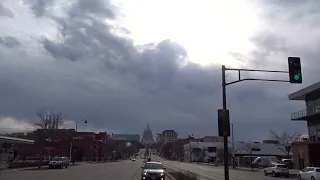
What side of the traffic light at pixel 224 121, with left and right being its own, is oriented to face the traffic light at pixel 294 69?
right

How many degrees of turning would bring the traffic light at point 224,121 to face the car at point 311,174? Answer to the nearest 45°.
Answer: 0° — it already faces it

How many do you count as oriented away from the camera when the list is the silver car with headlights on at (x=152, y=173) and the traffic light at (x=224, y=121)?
1

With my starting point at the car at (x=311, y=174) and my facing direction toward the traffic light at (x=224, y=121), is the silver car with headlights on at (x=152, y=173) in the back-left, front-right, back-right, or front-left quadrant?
front-right

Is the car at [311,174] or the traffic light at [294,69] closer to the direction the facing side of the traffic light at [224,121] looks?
the car

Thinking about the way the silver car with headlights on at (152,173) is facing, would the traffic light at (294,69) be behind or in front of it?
in front

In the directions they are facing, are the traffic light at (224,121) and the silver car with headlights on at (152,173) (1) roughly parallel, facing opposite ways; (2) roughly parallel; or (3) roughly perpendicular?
roughly parallel, facing opposite ways

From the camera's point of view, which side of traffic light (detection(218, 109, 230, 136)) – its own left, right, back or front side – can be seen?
back
